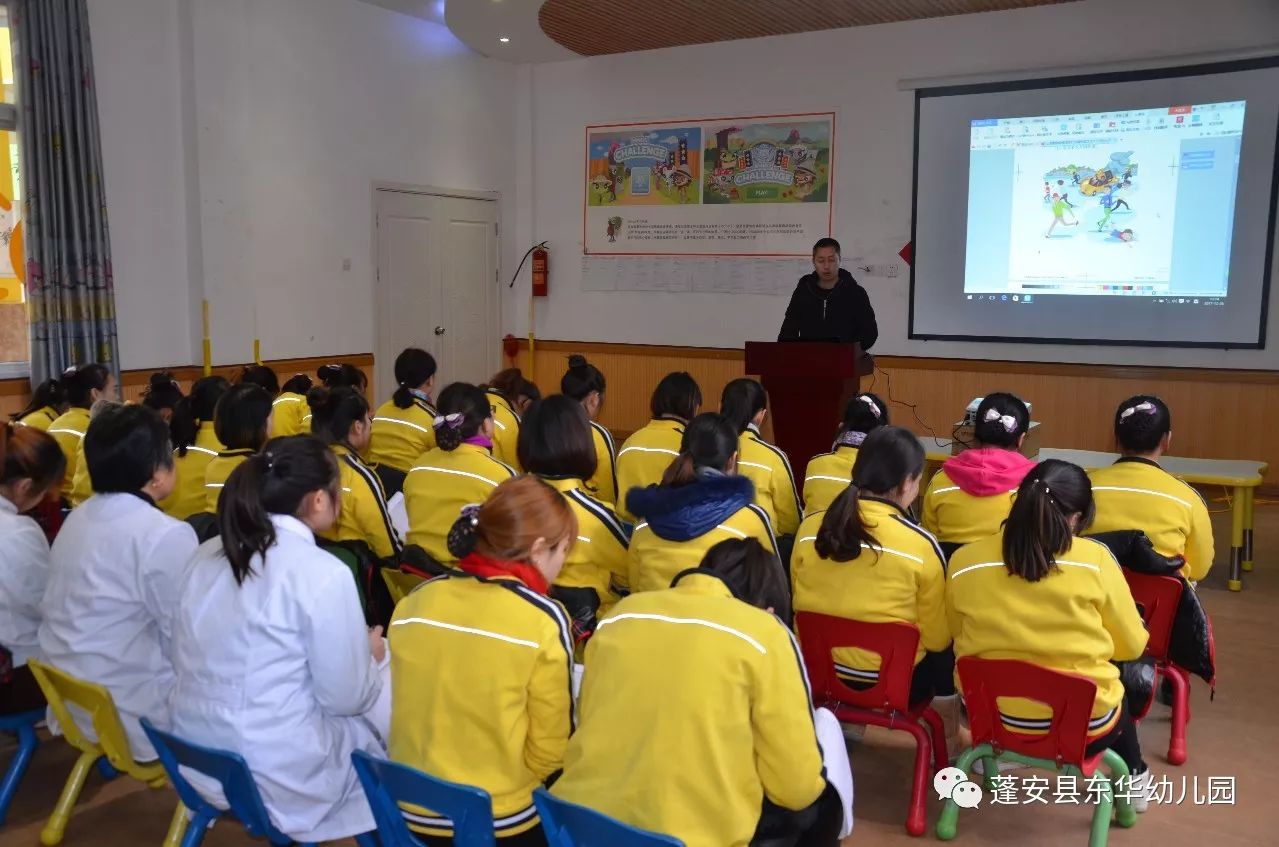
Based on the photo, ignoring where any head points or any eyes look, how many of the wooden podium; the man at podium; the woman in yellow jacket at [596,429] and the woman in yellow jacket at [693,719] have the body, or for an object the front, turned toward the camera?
2

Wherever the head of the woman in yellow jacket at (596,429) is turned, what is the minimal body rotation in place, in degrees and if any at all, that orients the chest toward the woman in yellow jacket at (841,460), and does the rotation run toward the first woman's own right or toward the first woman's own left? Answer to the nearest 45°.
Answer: approximately 90° to the first woman's own right

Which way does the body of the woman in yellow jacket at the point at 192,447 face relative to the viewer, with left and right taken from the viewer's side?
facing away from the viewer and to the right of the viewer

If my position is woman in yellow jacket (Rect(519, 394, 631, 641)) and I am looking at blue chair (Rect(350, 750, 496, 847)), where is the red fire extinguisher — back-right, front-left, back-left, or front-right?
back-right

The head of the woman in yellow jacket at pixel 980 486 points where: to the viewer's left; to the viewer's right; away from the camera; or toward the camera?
away from the camera

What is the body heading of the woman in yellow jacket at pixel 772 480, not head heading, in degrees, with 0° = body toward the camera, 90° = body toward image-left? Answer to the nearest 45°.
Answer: approximately 225°

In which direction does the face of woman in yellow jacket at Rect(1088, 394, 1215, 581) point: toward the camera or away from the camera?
away from the camera

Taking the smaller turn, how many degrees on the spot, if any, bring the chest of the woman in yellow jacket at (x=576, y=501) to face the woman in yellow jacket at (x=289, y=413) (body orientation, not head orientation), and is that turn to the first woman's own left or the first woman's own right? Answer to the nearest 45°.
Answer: approximately 90° to the first woman's own left

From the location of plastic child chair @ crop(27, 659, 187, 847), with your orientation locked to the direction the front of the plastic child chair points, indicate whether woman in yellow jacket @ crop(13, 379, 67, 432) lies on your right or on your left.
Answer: on your left

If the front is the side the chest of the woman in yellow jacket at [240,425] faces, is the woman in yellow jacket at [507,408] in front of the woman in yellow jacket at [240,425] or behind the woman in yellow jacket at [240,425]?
in front

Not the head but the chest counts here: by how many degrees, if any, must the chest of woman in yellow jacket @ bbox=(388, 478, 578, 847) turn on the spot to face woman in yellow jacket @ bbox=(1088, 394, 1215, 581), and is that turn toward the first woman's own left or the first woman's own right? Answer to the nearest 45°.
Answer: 0° — they already face them

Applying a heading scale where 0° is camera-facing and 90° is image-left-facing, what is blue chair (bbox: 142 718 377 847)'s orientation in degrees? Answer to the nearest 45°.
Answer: approximately 225°

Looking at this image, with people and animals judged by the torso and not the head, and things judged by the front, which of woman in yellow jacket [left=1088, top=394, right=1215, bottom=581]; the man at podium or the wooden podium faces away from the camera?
the woman in yellow jacket

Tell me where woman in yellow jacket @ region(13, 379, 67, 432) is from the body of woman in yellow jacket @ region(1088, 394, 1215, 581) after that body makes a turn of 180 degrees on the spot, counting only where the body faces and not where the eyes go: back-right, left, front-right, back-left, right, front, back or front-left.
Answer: right

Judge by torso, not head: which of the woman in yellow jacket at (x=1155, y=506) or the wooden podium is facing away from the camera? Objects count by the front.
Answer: the woman in yellow jacket
